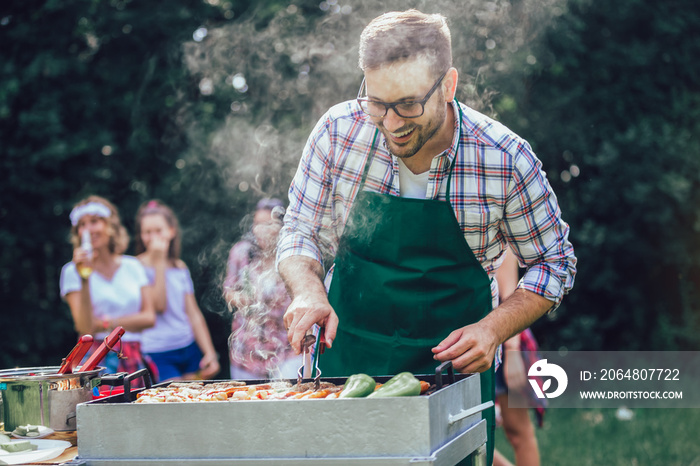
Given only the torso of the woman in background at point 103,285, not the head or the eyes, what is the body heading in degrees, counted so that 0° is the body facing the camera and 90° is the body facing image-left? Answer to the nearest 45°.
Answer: approximately 0°

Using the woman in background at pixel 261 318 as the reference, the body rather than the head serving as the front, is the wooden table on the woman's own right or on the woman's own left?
on the woman's own right

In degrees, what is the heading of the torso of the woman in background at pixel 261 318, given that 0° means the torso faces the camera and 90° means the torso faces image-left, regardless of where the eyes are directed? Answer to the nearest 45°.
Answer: approximately 315°

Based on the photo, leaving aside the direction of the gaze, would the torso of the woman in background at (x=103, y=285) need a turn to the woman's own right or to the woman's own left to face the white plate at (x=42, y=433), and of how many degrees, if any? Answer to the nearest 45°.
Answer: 0° — they already face it

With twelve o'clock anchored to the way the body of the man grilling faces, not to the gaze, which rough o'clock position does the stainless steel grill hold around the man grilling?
The stainless steel grill is roughly at 1 o'clock from the man grilling.

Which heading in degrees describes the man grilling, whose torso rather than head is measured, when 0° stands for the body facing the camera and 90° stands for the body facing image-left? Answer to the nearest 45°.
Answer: approximately 45°

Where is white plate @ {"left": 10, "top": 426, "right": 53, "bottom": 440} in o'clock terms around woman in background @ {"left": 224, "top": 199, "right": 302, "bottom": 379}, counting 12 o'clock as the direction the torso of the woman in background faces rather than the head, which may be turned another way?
The white plate is roughly at 12 o'clock from the woman in background.
